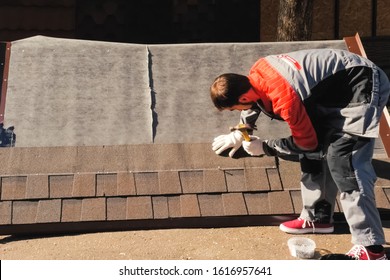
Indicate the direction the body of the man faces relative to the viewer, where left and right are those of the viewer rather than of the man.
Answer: facing to the left of the viewer
